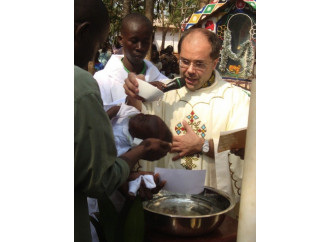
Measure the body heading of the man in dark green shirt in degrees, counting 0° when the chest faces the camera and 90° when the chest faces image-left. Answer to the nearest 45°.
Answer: approximately 225°

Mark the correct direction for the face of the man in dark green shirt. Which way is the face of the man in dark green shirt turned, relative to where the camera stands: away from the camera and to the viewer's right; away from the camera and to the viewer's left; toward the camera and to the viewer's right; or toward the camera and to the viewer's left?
away from the camera and to the viewer's right
